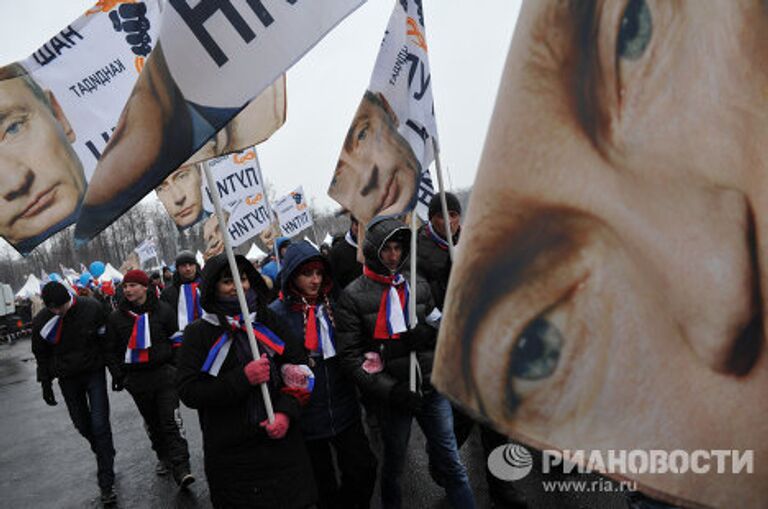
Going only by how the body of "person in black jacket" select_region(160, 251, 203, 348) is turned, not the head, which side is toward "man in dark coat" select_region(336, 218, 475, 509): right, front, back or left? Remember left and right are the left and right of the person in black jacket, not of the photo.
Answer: front

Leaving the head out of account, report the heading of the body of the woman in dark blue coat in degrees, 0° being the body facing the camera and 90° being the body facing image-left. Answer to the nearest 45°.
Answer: approximately 0°

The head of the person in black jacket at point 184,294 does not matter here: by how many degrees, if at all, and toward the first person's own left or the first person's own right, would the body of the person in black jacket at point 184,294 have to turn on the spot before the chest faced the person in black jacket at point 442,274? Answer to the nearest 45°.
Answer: approximately 45° to the first person's own left

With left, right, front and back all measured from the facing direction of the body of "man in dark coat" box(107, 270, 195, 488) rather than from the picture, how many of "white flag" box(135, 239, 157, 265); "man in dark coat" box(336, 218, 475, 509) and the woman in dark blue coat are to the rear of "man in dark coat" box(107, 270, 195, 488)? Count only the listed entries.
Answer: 1

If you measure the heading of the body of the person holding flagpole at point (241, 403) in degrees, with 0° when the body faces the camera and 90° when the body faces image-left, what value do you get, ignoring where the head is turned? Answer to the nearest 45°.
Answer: approximately 0°

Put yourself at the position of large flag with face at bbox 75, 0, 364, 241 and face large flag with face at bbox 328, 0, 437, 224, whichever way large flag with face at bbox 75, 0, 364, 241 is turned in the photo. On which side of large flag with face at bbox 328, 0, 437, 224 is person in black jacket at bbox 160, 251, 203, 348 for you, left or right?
left

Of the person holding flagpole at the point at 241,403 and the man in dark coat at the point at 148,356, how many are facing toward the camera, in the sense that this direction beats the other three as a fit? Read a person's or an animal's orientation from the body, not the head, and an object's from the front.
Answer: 2
